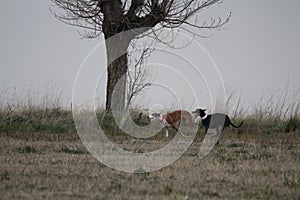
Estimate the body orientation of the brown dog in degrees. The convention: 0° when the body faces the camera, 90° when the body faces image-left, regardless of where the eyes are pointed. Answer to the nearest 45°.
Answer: approximately 90°
